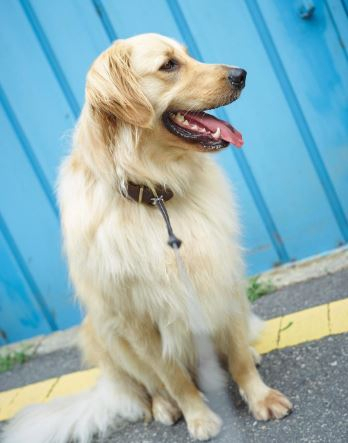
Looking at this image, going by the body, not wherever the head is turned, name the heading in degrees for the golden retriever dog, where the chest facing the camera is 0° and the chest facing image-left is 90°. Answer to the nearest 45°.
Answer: approximately 315°
